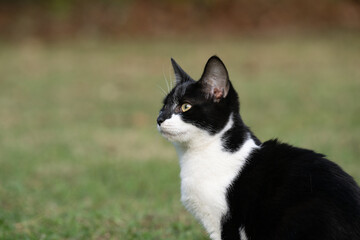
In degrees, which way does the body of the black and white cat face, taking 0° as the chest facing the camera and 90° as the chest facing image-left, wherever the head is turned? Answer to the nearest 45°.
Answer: approximately 90°
